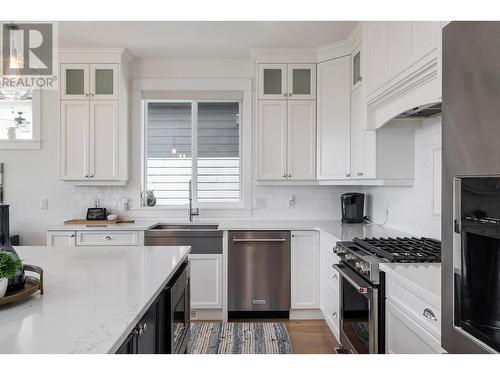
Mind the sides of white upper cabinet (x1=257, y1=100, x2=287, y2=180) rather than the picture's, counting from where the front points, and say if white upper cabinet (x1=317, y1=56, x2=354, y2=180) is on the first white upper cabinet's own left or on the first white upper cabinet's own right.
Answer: on the first white upper cabinet's own left

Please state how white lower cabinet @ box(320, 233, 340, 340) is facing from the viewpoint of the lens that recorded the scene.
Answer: facing to the left of the viewer

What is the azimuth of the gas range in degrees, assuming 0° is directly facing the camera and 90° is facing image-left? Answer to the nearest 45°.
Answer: approximately 45°

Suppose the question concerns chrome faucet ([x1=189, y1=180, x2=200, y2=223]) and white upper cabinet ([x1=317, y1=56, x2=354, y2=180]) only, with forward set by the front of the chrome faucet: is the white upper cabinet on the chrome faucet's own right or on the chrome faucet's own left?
on the chrome faucet's own left

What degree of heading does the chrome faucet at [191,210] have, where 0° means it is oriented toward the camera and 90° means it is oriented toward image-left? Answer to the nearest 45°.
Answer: approximately 0°

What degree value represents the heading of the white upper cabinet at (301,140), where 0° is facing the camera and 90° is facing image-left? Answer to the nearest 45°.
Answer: approximately 0°
